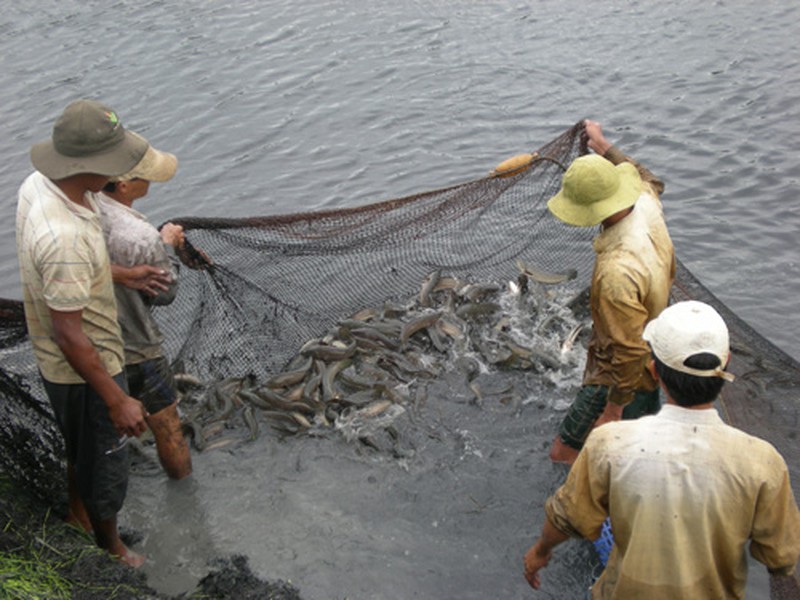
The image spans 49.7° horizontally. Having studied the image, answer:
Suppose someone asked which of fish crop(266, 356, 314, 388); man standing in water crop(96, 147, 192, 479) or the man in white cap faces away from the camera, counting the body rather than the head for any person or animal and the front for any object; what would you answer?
the man in white cap

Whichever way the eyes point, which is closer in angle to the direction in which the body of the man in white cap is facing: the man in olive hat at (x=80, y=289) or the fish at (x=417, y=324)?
the fish

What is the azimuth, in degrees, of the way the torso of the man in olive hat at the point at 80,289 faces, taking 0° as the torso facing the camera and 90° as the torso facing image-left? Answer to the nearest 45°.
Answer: approximately 270°

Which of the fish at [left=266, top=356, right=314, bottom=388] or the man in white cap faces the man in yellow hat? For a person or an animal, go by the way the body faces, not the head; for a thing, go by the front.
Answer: the man in white cap

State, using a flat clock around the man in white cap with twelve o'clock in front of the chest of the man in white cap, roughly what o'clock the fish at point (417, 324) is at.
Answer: The fish is roughly at 11 o'clock from the man in white cap.

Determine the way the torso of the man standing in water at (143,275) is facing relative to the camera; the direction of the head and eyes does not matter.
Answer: to the viewer's right

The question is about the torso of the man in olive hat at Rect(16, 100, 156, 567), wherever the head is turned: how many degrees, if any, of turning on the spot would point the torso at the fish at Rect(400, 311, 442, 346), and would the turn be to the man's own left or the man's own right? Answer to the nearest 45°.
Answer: approximately 45° to the man's own left

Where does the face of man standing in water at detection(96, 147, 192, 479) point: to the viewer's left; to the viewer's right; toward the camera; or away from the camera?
to the viewer's right

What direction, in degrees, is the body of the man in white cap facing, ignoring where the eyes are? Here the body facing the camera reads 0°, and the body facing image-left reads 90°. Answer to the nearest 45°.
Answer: approximately 180°
